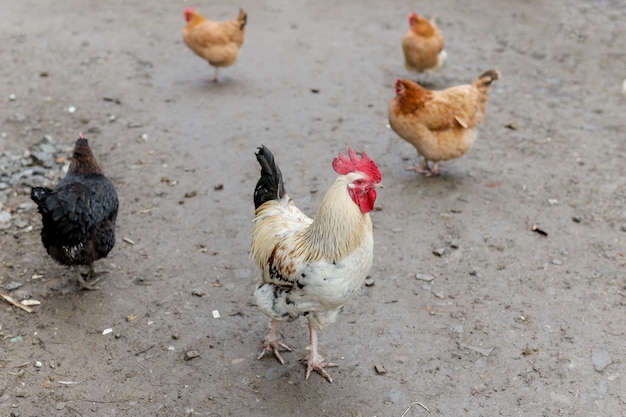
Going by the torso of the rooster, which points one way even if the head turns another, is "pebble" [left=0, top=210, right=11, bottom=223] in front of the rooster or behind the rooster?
behind

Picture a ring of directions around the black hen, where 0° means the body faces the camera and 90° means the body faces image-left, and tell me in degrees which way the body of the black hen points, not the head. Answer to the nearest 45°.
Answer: approximately 225°

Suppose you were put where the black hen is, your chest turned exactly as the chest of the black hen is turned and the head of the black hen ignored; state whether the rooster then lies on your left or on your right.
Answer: on your right

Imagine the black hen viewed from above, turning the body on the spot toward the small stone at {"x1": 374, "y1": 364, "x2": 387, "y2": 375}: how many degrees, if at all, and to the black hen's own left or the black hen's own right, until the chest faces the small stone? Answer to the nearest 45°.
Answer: approximately 90° to the black hen's own right

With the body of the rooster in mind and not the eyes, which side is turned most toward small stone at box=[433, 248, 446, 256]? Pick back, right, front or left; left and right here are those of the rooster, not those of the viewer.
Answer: left

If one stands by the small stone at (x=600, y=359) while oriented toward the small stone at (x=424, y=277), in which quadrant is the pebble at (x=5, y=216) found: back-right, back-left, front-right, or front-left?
front-left

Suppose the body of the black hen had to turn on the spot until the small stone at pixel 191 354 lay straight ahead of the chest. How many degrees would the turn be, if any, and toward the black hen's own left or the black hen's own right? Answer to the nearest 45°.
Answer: approximately 90° to the black hen's own right

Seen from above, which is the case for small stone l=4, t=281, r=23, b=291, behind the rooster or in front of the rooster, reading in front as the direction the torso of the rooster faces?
behind

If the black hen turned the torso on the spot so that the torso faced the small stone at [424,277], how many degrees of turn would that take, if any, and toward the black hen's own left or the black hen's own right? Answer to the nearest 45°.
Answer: approximately 45° to the black hen's own right

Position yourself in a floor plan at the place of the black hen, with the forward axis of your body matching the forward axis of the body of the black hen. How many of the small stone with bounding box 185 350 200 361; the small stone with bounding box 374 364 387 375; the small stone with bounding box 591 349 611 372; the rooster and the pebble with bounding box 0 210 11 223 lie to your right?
4

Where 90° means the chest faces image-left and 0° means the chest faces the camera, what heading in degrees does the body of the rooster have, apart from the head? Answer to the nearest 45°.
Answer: approximately 315°

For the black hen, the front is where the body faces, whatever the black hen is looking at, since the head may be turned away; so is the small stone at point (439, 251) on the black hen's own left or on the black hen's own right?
on the black hen's own right

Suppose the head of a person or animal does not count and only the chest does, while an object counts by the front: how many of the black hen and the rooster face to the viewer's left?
0
